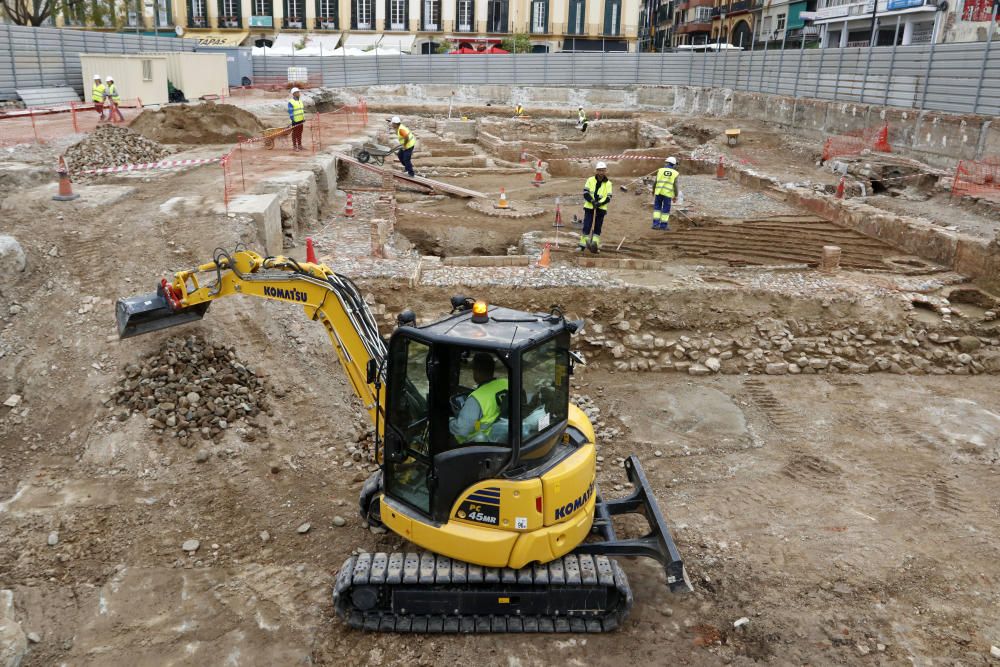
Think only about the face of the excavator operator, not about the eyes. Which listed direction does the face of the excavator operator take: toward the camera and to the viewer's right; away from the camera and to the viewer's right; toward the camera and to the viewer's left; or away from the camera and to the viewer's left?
away from the camera and to the viewer's left

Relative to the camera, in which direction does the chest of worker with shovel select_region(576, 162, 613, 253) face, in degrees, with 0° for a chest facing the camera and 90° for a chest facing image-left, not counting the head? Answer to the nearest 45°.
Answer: approximately 0°

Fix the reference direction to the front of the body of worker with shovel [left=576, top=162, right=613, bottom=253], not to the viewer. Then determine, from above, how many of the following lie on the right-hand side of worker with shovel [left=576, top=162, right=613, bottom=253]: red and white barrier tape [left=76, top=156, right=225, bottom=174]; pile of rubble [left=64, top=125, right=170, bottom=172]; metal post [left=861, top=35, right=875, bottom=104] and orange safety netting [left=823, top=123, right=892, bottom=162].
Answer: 2

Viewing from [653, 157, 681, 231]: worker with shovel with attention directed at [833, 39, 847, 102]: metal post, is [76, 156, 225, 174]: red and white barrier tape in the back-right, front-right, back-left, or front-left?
back-left

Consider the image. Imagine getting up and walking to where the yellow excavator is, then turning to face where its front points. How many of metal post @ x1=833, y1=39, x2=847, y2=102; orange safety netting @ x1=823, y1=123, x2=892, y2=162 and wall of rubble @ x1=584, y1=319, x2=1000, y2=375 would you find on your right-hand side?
3

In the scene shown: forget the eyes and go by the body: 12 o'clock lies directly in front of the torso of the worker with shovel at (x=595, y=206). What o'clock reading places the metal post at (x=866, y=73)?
The metal post is roughly at 7 o'clock from the worker with shovel.

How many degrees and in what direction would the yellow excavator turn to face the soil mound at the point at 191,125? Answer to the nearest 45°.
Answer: approximately 45° to its right

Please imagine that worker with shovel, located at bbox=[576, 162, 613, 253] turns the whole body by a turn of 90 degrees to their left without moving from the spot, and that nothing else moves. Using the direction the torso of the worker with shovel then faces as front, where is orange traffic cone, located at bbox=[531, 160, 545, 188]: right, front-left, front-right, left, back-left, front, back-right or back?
left

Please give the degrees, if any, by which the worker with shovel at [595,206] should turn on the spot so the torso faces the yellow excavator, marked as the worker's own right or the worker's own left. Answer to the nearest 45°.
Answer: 0° — they already face it

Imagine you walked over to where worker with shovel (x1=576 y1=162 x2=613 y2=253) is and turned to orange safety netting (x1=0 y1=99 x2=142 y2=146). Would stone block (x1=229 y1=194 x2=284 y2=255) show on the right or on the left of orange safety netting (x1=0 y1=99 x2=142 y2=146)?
left

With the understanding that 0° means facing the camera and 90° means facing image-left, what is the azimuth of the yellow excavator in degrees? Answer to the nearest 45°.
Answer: approximately 135°

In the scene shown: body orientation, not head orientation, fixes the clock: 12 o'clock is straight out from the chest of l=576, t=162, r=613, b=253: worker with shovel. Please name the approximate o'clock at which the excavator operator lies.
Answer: The excavator operator is roughly at 12 o'clock from the worker with shovel.

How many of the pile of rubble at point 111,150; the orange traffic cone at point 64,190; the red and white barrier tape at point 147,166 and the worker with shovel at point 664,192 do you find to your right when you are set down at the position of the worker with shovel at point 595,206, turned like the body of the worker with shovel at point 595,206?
3

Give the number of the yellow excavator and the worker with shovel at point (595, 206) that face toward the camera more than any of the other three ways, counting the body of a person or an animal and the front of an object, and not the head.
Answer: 1
